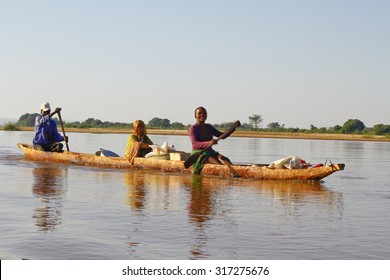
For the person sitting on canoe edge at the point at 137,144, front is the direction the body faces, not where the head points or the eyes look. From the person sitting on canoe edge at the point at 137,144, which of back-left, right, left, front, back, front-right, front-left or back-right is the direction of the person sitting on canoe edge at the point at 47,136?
back

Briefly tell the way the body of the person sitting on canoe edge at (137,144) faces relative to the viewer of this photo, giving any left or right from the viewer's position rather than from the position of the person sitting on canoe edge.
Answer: facing the viewer and to the right of the viewer

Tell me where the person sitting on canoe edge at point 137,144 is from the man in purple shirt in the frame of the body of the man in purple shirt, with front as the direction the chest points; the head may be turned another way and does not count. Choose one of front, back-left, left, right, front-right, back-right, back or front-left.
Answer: back

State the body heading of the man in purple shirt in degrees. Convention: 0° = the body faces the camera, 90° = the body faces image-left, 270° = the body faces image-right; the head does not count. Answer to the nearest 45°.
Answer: approximately 315°

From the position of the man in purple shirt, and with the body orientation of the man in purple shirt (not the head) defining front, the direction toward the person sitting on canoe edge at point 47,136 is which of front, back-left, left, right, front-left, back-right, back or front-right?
back

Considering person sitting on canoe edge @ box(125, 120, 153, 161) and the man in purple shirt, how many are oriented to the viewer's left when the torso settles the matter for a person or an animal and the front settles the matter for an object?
0
